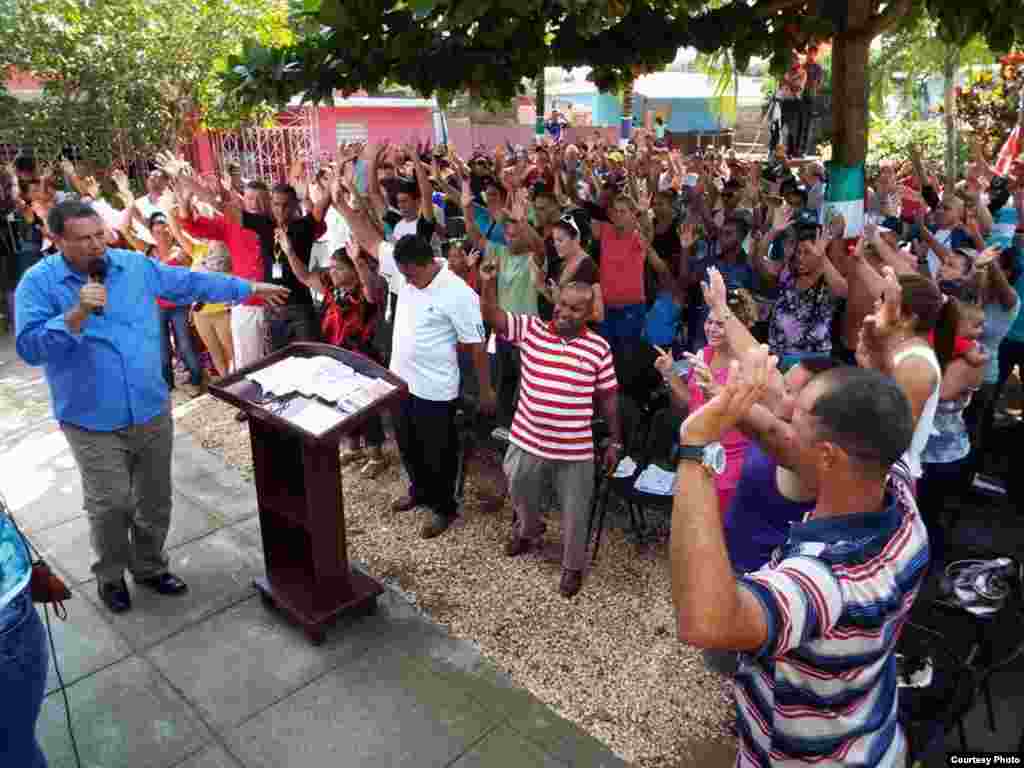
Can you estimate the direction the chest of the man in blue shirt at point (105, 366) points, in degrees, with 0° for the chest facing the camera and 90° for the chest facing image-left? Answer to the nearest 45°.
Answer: approximately 315°

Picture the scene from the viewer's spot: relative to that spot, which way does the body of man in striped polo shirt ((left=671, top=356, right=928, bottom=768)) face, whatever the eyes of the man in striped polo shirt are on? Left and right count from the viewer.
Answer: facing away from the viewer and to the left of the viewer

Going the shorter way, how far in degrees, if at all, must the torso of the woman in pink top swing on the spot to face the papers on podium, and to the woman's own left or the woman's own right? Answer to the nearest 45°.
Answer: approximately 45° to the woman's own right

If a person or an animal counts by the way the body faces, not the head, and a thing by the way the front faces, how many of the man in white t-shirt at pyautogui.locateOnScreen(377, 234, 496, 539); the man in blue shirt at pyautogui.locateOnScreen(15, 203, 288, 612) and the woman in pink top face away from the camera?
0

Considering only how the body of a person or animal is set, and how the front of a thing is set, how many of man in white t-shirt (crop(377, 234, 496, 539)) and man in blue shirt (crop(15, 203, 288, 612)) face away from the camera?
0

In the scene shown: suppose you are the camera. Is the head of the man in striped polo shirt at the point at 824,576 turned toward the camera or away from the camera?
away from the camera

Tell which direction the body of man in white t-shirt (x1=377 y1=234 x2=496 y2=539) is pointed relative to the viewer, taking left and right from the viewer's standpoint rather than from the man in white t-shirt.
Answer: facing the viewer and to the left of the viewer

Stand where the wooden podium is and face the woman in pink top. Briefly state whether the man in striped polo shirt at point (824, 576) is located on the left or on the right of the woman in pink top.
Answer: right

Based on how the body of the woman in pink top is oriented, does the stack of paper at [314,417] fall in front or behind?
in front

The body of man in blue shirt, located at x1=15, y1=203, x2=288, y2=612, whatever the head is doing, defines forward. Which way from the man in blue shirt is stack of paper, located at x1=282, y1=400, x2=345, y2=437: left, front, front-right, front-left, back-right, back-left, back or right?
front

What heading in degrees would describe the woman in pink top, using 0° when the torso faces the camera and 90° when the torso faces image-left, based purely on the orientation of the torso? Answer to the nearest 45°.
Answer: approximately 45°

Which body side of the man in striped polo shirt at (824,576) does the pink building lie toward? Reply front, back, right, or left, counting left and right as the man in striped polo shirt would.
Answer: front

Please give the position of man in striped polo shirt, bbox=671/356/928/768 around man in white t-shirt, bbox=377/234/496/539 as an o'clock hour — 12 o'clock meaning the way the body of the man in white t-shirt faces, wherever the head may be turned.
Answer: The man in striped polo shirt is roughly at 10 o'clock from the man in white t-shirt.
